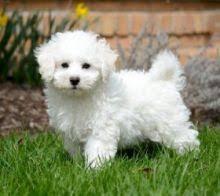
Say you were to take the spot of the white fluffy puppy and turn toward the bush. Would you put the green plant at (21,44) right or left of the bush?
left

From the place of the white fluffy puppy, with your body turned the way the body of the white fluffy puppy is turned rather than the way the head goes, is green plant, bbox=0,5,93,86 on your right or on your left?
on your right

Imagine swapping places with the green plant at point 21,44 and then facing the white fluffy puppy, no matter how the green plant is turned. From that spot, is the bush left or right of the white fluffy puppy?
left

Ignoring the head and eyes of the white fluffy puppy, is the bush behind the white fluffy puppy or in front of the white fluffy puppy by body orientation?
behind
